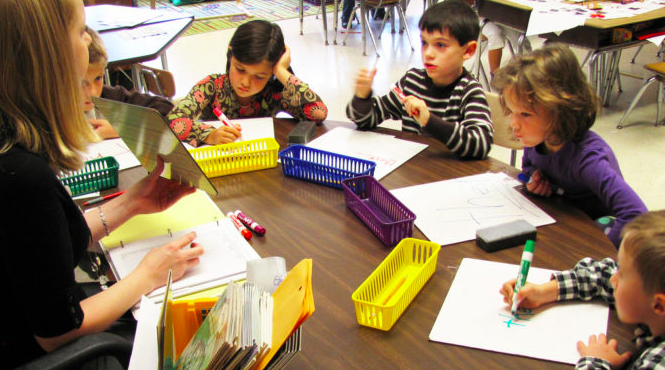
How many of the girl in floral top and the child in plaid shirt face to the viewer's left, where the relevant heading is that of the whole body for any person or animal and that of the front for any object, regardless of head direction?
1

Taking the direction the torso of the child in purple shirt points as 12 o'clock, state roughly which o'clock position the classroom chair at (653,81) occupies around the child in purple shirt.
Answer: The classroom chair is roughly at 5 o'clock from the child in purple shirt.

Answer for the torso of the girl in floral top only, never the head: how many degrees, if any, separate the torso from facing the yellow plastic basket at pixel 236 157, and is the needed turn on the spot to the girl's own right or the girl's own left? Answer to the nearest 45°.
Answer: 0° — they already face it

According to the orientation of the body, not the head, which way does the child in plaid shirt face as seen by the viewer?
to the viewer's left

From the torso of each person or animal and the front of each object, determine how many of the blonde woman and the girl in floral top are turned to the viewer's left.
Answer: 0

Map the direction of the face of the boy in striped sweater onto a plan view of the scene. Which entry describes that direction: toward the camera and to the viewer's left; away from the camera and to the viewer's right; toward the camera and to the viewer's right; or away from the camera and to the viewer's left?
toward the camera and to the viewer's left

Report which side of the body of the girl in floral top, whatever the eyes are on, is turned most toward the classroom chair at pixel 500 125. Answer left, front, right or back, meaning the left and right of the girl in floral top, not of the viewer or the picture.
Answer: left

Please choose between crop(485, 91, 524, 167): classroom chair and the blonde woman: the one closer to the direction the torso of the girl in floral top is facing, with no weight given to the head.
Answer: the blonde woman

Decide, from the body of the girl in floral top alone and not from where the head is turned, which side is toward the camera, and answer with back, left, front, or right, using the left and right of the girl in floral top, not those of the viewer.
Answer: front

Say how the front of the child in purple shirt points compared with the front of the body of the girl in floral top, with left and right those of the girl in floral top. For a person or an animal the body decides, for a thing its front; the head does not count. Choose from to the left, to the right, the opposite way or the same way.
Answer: to the right

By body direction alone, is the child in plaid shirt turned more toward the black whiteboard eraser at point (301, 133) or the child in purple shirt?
the black whiteboard eraser
